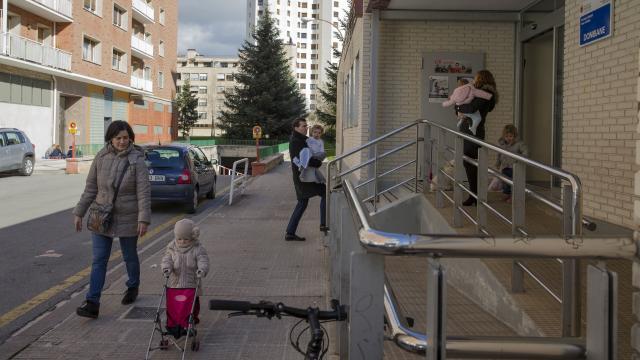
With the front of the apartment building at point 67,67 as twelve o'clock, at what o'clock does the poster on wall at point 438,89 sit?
The poster on wall is roughly at 1 o'clock from the apartment building.

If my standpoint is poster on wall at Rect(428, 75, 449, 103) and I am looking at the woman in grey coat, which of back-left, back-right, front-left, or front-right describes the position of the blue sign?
front-left

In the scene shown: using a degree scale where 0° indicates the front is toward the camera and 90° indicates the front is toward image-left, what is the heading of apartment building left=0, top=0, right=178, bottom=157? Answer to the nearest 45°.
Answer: approximately 315°

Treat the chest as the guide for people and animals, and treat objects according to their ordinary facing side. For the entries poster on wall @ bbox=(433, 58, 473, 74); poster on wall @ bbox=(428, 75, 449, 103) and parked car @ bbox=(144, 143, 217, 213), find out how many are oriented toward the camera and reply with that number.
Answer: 2

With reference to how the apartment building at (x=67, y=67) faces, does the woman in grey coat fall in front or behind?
in front

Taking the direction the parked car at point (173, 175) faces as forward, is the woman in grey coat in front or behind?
behind

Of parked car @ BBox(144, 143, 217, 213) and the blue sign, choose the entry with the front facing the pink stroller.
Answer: the blue sign

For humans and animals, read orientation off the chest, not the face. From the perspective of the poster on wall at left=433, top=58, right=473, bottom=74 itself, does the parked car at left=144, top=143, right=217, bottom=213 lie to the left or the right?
on its right

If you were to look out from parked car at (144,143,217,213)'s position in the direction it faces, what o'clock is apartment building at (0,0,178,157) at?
The apartment building is roughly at 10 o'clock from the parked car.

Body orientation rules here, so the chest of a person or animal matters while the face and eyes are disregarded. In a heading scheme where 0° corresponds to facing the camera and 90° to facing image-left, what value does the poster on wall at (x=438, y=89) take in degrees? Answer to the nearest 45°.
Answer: approximately 0°

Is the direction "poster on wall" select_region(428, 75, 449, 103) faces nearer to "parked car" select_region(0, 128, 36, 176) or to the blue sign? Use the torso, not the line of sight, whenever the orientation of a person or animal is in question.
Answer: the blue sign

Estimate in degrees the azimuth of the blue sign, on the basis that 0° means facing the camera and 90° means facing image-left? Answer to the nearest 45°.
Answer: approximately 45°

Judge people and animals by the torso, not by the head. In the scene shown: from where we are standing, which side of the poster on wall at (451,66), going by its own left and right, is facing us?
front
